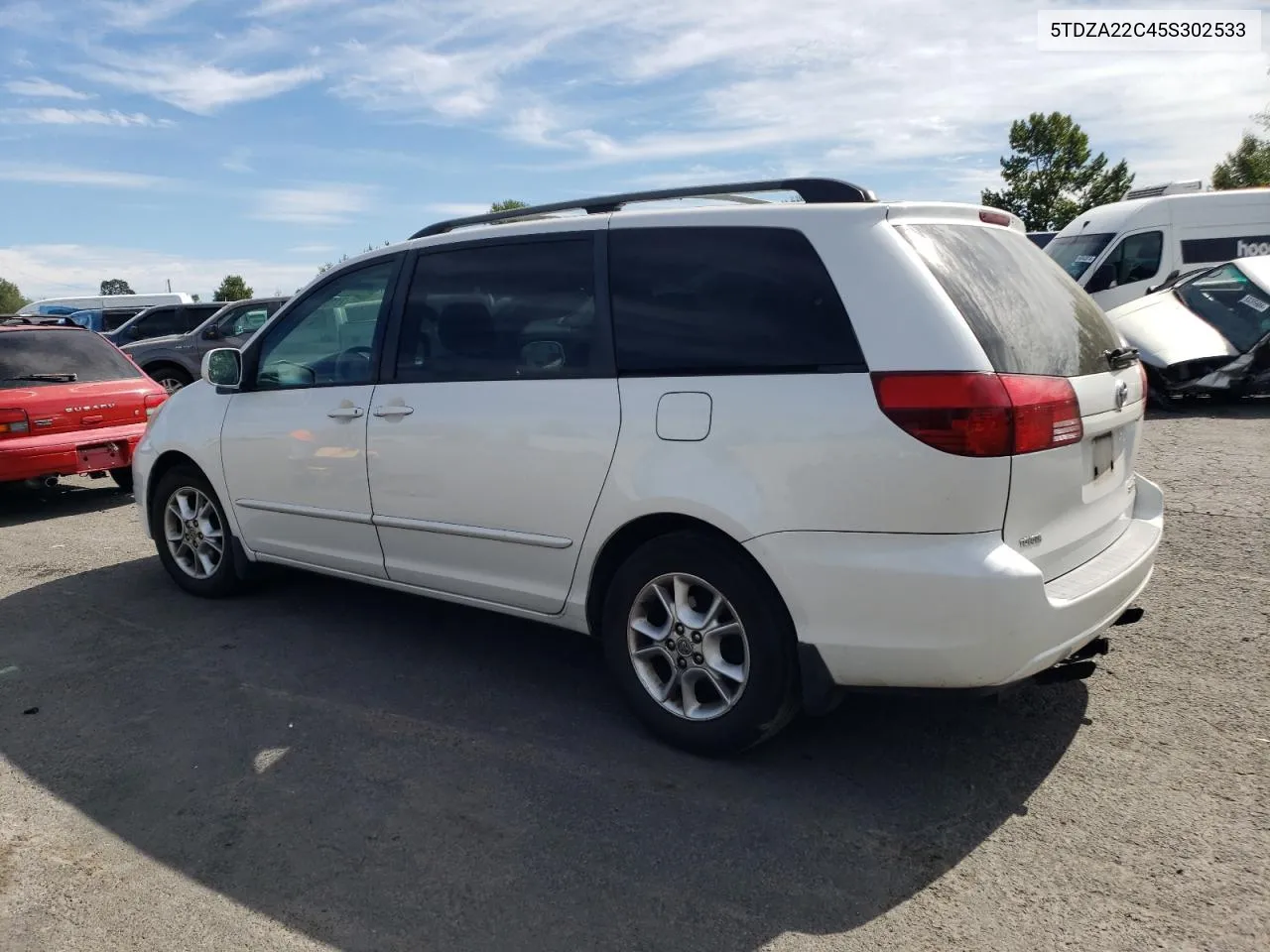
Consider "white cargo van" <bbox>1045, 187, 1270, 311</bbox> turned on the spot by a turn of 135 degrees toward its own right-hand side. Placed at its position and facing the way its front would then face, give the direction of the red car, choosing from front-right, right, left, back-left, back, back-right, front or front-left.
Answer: back-left

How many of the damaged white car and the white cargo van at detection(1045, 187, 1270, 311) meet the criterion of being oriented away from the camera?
0

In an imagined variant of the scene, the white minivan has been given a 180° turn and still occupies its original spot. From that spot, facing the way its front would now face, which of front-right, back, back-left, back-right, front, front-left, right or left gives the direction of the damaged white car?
left

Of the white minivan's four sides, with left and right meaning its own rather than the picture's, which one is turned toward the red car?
front

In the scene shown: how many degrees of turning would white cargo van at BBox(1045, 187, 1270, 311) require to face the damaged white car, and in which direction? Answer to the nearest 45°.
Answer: approximately 45° to its left

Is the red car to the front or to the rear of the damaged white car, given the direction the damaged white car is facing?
to the front

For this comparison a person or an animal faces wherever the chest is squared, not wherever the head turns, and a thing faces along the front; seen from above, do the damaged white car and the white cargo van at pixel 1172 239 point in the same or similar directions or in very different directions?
same or similar directions

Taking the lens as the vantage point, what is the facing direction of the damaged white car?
facing the viewer and to the left of the viewer

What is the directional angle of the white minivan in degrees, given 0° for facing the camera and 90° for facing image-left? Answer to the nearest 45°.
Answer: approximately 135°
